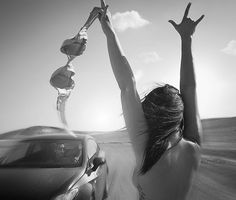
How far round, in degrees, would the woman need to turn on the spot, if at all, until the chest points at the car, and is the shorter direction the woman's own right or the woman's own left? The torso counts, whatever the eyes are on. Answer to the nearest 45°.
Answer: approximately 45° to the woman's own left

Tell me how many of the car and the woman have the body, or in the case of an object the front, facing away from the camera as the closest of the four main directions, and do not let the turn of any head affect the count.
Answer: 1

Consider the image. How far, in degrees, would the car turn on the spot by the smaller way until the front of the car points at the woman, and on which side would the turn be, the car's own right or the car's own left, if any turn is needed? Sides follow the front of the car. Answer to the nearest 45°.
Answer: approximately 45° to the car's own left

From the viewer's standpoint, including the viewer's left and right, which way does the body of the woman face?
facing away from the viewer

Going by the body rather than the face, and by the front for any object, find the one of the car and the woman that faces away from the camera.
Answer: the woman

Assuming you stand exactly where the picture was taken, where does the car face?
facing the viewer and to the left of the viewer

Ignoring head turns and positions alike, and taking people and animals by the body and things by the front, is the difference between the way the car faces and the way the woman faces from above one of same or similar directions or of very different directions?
very different directions

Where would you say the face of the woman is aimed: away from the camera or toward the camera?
away from the camera
